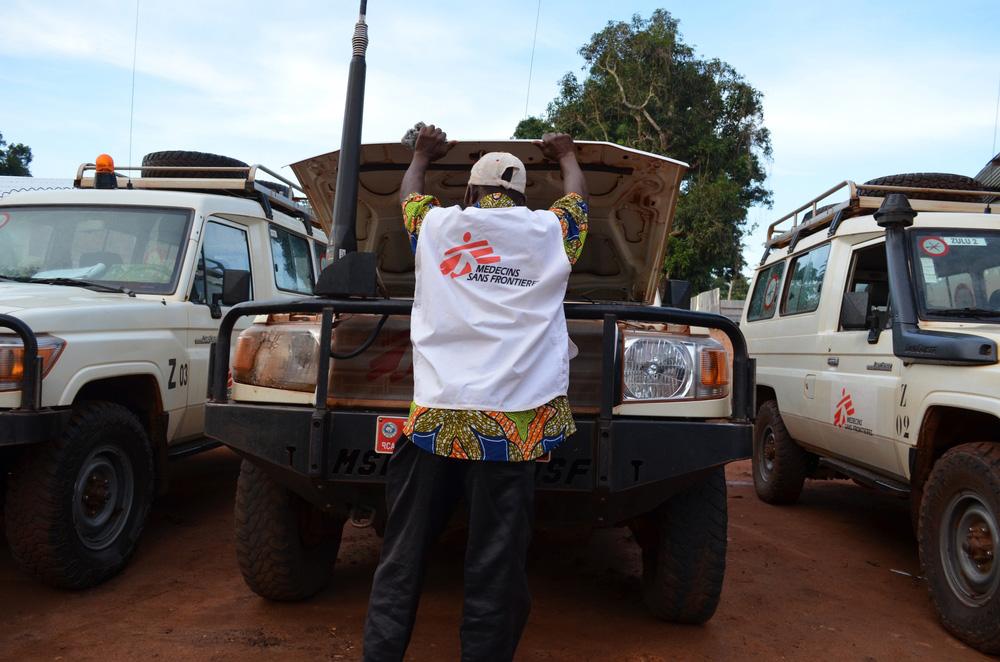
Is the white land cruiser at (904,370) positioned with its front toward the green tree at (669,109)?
no

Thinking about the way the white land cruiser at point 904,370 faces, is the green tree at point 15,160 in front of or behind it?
behind

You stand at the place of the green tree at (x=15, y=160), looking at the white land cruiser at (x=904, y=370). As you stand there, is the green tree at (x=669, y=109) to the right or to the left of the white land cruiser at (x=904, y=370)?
left

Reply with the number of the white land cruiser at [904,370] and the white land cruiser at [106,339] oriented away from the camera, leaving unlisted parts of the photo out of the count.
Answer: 0

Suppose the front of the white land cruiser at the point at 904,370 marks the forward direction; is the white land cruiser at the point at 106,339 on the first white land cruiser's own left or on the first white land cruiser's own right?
on the first white land cruiser's own right

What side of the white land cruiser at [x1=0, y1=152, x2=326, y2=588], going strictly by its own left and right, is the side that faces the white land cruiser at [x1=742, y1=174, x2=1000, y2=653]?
left

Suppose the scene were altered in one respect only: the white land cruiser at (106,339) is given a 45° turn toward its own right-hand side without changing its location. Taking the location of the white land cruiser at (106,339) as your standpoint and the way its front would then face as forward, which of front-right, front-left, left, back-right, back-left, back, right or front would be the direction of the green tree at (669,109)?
back-right

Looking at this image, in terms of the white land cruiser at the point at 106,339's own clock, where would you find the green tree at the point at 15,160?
The green tree is roughly at 4 o'clock from the white land cruiser.

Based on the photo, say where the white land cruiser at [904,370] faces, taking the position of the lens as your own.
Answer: facing the viewer and to the right of the viewer
